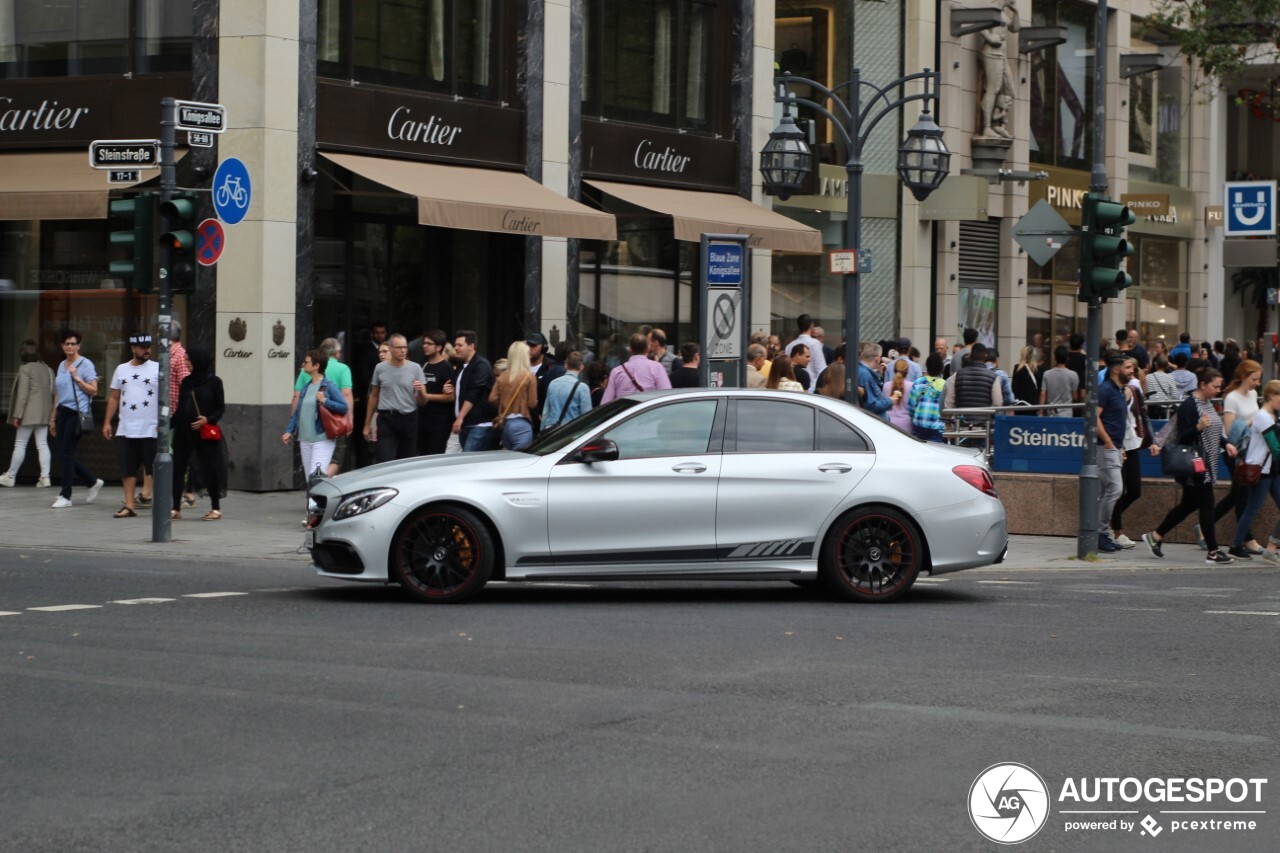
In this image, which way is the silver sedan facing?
to the viewer's left

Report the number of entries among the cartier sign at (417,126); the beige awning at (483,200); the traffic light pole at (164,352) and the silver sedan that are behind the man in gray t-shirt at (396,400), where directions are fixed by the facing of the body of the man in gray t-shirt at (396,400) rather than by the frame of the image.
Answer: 2

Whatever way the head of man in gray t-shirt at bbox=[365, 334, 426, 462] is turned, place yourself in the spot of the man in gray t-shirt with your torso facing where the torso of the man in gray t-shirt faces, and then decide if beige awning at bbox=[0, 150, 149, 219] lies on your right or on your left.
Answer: on your right

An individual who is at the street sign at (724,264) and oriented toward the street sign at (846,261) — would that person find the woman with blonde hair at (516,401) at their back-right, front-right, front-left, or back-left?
back-left

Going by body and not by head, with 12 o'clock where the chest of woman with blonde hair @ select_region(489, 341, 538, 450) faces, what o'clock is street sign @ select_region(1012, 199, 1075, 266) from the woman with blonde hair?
The street sign is roughly at 3 o'clock from the woman with blonde hair.

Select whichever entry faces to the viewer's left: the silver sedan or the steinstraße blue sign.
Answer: the silver sedan

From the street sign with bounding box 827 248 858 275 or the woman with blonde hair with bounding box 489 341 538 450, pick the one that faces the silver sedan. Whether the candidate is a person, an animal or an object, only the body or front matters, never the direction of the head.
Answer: the street sign
